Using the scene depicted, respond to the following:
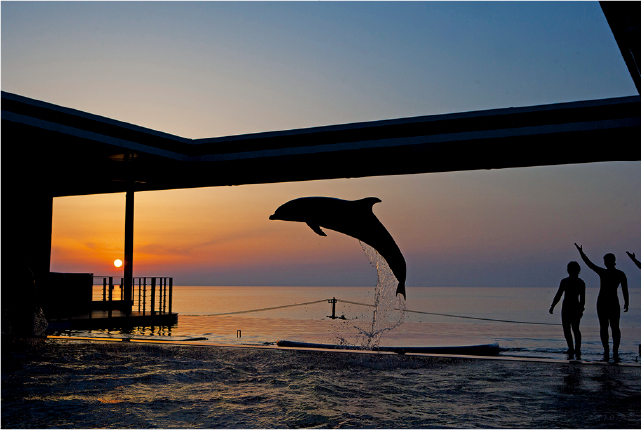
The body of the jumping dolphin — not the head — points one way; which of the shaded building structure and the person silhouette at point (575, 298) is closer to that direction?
the shaded building structure

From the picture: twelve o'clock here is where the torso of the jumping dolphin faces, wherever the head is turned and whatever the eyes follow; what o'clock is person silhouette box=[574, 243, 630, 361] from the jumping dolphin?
The person silhouette is roughly at 6 o'clock from the jumping dolphin.

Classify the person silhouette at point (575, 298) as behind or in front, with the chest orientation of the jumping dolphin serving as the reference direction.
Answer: behind

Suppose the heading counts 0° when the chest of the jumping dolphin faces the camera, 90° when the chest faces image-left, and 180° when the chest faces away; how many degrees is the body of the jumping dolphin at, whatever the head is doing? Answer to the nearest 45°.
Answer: approximately 90°
